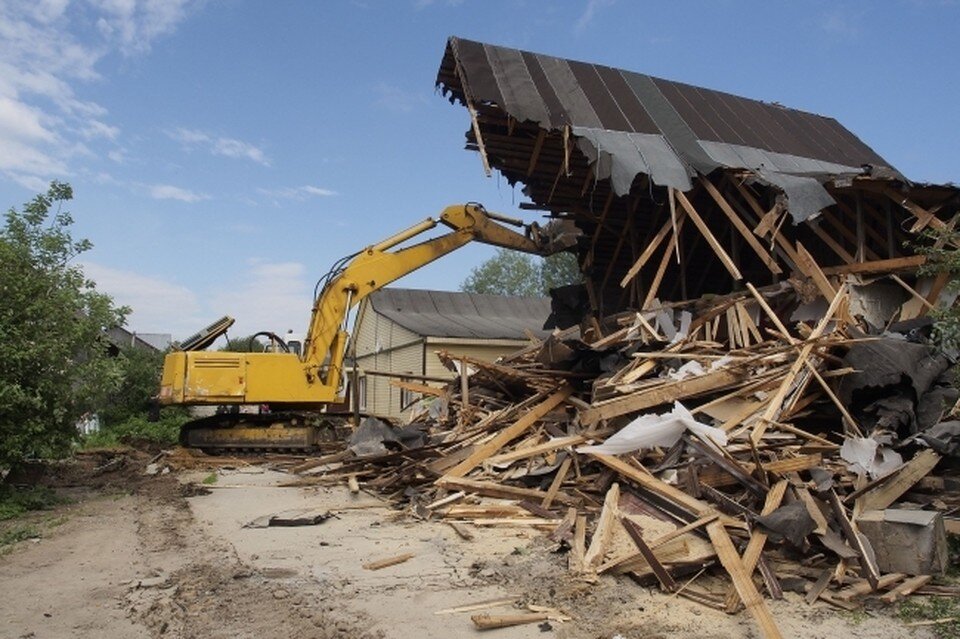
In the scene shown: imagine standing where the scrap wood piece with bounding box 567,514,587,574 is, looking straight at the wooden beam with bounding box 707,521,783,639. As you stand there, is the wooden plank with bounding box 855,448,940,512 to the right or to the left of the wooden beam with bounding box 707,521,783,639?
left

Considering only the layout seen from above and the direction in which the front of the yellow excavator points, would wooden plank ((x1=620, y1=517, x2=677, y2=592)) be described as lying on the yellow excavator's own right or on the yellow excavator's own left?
on the yellow excavator's own right

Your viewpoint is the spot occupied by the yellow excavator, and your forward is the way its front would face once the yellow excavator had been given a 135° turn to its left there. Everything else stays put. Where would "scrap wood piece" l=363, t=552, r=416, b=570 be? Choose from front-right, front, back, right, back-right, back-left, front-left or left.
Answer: back-left

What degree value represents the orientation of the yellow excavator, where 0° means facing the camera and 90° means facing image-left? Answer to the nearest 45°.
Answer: approximately 270°

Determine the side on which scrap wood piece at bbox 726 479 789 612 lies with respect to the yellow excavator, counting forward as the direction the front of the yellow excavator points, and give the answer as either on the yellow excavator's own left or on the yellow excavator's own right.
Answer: on the yellow excavator's own right

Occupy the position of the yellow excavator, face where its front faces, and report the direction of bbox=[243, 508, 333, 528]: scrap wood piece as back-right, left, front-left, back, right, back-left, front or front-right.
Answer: right

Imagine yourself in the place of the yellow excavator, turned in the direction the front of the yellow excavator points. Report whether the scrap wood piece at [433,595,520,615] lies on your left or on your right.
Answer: on your right

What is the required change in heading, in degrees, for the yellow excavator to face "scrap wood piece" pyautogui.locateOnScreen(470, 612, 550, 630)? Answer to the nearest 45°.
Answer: approximately 90° to its right

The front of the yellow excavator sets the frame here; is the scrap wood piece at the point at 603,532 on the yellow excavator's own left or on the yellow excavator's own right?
on the yellow excavator's own right

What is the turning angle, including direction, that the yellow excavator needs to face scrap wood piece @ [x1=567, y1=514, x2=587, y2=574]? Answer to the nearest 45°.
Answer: approximately 90° to its right
